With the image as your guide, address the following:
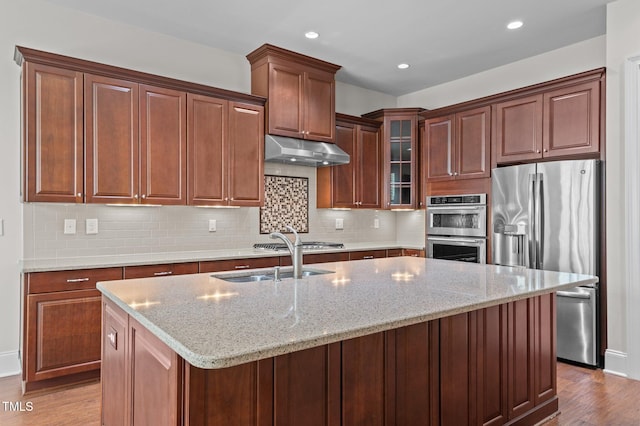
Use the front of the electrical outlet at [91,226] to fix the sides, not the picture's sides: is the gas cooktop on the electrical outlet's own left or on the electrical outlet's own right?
on the electrical outlet's own left

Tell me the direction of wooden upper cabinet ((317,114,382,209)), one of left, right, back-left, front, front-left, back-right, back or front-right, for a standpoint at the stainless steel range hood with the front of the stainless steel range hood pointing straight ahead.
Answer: left

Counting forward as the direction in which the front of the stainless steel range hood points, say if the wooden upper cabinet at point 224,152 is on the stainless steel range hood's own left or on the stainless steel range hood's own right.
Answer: on the stainless steel range hood's own right

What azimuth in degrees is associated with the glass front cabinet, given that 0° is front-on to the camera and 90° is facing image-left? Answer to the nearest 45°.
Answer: approximately 0°

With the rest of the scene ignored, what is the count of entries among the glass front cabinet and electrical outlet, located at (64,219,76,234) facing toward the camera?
2

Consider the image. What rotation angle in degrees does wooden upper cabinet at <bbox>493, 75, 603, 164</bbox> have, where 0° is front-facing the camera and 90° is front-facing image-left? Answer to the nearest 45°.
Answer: approximately 45°

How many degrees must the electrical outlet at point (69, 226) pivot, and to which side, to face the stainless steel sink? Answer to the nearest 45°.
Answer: approximately 45° to its left

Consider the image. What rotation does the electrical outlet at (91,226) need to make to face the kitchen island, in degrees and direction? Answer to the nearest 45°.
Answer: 0° — it already faces it

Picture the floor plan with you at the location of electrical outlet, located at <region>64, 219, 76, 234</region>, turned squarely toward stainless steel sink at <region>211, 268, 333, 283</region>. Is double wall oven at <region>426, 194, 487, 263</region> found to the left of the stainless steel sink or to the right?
left

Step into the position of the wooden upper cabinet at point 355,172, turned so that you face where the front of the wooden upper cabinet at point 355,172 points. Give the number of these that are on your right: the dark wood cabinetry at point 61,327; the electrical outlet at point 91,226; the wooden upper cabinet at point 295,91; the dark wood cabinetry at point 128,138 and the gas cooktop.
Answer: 5

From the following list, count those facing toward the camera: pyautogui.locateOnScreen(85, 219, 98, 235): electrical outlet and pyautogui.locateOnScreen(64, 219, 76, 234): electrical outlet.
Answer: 2
